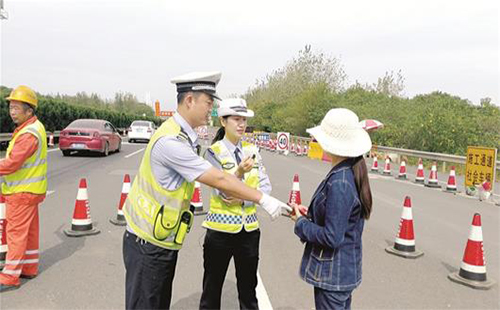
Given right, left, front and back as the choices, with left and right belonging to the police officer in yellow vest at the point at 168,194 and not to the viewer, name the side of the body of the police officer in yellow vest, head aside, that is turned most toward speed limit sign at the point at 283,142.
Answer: left

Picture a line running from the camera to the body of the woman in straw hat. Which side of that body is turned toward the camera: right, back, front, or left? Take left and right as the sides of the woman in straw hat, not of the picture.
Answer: left

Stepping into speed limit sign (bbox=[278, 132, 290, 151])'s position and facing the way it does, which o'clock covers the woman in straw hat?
The woman in straw hat is roughly at 12 o'clock from the speed limit sign.

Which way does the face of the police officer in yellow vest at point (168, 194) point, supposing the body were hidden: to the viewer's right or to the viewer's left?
to the viewer's right

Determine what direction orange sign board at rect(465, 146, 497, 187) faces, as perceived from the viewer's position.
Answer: facing the viewer

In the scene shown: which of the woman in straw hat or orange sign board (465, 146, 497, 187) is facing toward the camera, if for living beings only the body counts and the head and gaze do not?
the orange sign board

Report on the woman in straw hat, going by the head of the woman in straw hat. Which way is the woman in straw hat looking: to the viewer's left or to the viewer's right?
to the viewer's left

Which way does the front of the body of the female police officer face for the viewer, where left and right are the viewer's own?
facing the viewer and to the right of the viewer

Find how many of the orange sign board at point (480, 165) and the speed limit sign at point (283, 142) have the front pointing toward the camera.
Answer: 2
